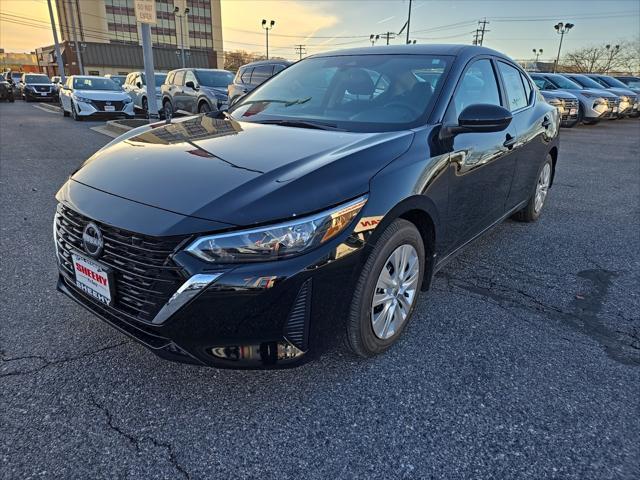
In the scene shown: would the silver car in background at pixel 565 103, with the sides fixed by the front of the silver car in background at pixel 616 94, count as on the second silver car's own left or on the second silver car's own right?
on the second silver car's own right

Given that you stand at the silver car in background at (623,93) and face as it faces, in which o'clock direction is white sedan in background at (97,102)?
The white sedan in background is roughly at 3 o'clock from the silver car in background.

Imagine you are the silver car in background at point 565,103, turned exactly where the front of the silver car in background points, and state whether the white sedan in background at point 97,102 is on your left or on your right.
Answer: on your right

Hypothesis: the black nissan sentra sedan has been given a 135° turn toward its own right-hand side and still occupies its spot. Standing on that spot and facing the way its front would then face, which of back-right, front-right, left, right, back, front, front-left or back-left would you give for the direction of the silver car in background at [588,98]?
front-right

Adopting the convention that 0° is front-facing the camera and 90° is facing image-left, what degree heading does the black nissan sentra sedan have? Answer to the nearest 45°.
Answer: approximately 45°

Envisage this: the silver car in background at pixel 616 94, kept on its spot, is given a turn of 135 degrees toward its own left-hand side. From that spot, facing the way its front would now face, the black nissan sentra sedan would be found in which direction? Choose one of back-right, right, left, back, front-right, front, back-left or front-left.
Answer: back

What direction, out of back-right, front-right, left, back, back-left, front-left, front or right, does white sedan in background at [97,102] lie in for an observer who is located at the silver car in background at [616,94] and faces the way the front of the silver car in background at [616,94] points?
right

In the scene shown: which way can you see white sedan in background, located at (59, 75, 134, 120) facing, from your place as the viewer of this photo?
facing the viewer and to the right of the viewer
